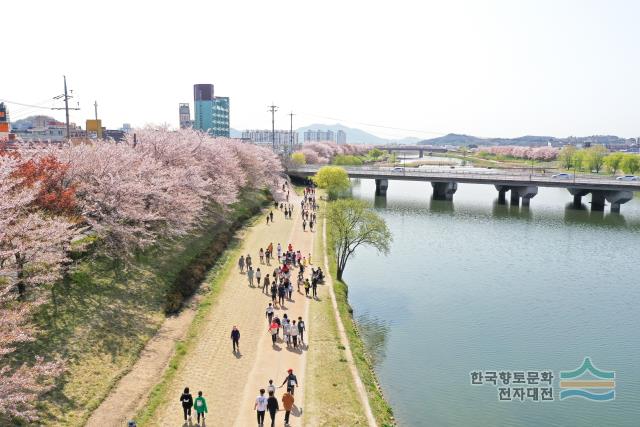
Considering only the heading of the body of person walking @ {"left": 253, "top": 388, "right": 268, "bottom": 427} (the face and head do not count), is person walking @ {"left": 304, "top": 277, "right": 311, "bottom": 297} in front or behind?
in front

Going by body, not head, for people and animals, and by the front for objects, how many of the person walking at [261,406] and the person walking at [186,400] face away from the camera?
2

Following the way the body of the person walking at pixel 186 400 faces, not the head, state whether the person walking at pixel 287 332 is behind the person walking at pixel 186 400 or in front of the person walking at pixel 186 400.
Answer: in front

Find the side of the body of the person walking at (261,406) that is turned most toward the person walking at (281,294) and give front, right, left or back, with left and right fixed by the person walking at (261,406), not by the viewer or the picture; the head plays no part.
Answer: front

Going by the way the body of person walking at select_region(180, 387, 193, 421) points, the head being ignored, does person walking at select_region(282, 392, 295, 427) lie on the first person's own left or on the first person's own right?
on the first person's own right

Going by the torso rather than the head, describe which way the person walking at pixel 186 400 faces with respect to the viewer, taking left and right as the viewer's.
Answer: facing away from the viewer

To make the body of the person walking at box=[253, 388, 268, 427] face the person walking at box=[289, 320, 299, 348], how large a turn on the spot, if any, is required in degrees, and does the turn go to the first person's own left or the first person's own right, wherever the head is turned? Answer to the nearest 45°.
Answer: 0° — they already face them

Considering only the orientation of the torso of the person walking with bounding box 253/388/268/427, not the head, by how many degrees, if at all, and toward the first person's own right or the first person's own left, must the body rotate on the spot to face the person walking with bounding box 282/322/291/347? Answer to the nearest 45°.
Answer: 0° — they already face them

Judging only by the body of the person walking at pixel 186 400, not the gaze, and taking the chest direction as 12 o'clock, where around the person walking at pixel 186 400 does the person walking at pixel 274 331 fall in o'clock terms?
the person walking at pixel 274 331 is roughly at 1 o'clock from the person walking at pixel 186 400.

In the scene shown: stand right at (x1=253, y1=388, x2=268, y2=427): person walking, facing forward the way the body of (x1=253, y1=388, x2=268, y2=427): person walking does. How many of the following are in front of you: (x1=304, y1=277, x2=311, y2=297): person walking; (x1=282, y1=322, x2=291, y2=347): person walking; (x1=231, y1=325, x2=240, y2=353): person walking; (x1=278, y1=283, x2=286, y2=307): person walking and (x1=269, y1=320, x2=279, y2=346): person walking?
5

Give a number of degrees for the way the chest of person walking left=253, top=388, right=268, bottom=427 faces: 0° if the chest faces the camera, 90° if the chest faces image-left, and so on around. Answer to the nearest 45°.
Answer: approximately 180°
